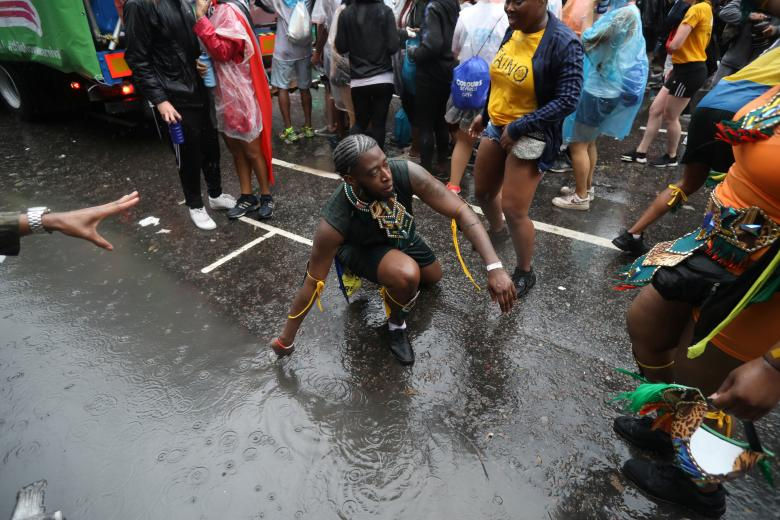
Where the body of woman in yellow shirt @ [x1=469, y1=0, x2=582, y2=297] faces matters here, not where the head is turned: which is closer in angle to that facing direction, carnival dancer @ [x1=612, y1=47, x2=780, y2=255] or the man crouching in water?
the man crouching in water

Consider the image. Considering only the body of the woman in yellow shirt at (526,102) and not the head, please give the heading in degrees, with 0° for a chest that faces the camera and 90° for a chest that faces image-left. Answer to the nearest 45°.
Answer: approximately 45°

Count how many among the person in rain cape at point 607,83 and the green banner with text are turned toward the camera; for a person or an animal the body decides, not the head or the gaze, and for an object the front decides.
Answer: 1

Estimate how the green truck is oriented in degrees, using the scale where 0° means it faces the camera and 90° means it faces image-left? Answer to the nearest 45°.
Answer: approximately 135°

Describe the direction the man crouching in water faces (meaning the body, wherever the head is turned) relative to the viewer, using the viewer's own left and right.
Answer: facing the viewer and to the right of the viewer

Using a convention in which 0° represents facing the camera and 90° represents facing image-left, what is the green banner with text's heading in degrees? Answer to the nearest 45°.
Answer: approximately 0°
